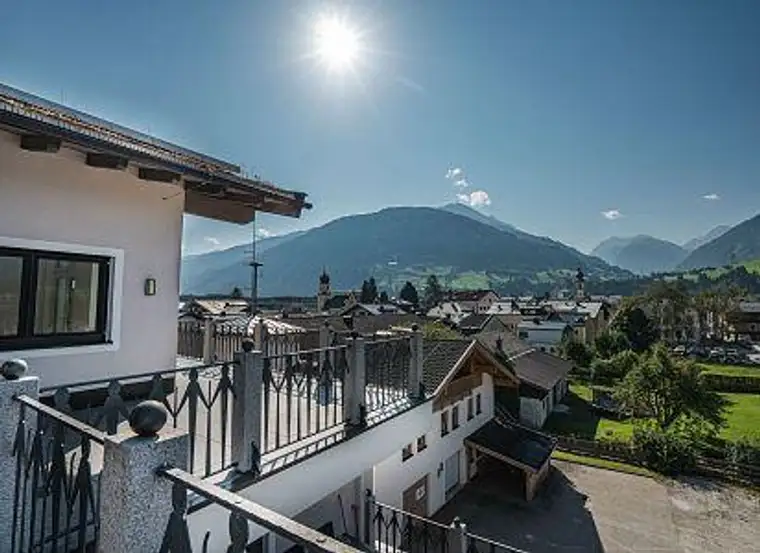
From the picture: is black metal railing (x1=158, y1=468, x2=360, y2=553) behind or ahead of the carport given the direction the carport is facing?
ahead

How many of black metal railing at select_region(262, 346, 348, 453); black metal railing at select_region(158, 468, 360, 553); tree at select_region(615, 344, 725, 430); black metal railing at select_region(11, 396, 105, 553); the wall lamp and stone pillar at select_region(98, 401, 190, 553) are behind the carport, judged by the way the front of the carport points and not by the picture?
1

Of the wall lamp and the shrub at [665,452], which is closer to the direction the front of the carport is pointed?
the wall lamp

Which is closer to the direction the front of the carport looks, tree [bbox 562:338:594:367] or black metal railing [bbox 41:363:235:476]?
the black metal railing

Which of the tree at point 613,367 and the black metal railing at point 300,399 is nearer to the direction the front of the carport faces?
the black metal railing

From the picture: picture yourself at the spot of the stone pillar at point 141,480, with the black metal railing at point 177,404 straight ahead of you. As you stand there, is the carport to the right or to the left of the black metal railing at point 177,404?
right

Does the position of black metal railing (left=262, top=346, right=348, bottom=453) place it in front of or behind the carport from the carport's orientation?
in front

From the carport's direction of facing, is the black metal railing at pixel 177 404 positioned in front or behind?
in front

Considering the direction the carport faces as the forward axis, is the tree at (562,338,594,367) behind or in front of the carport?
behind

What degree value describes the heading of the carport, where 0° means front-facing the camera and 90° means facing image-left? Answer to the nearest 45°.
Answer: approximately 45°

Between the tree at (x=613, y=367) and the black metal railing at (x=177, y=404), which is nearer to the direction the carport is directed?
the black metal railing

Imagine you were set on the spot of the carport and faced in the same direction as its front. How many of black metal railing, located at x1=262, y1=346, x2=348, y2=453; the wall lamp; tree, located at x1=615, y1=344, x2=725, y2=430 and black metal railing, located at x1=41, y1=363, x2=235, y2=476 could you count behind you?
1

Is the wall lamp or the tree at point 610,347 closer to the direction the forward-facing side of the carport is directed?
the wall lamp

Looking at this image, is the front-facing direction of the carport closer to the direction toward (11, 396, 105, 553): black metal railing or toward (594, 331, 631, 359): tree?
the black metal railing
